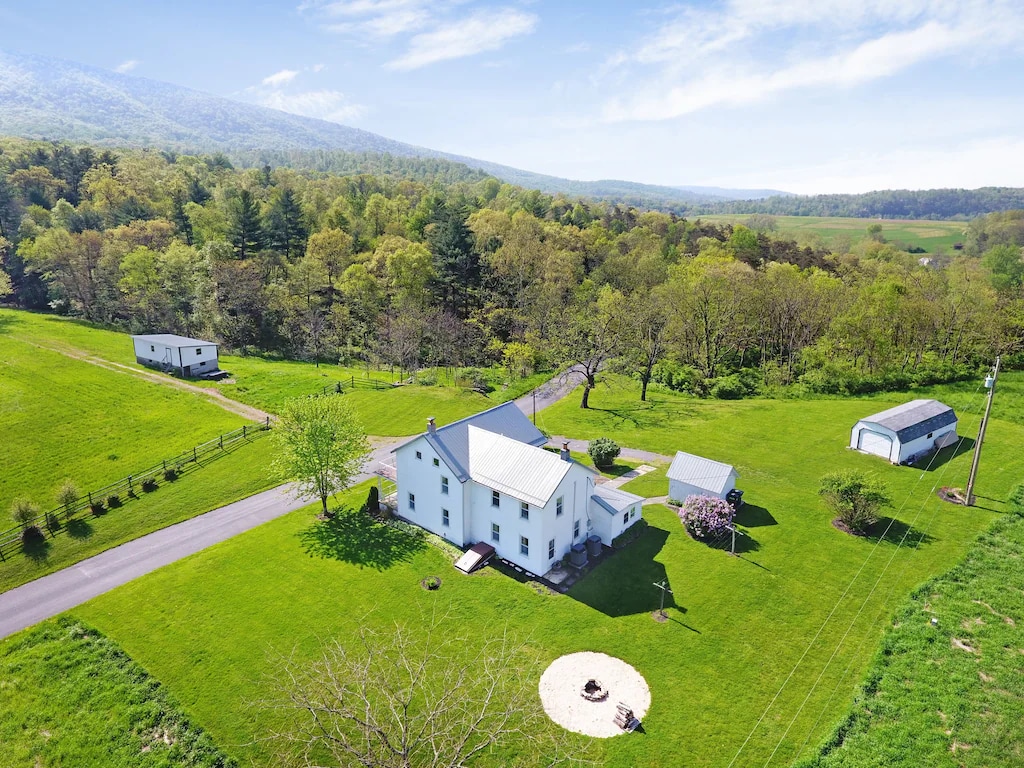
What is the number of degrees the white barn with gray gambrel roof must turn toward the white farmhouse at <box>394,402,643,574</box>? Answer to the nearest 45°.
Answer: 0° — it already faces it

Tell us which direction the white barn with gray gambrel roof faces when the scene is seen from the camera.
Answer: facing the viewer and to the left of the viewer

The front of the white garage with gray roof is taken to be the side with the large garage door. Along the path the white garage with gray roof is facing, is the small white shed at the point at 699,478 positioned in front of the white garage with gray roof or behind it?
in front

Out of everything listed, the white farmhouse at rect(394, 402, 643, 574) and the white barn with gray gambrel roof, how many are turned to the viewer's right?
0

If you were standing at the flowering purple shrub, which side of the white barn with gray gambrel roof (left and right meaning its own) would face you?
front

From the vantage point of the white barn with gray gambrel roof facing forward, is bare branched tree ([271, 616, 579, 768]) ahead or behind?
ahead

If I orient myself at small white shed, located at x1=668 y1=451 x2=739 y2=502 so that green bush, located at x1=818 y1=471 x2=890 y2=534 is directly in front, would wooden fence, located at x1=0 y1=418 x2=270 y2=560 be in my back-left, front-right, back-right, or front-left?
back-right
